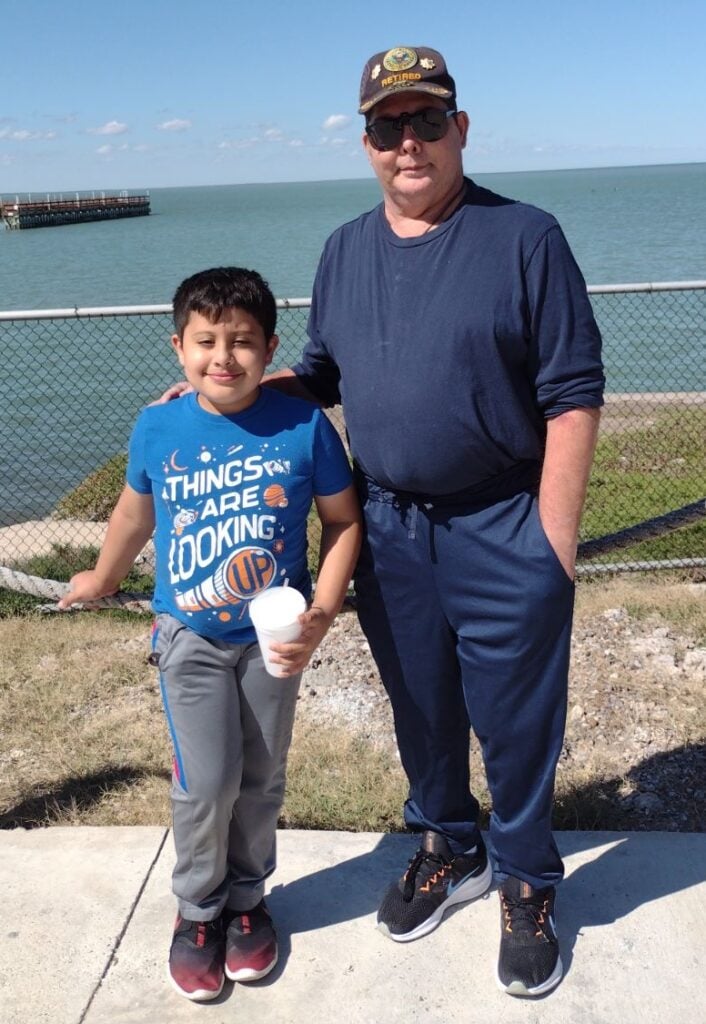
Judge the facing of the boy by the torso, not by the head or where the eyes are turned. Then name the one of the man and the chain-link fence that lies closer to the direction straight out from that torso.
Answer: the man

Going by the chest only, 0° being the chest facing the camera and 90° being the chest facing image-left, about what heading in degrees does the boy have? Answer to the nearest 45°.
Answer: approximately 0°

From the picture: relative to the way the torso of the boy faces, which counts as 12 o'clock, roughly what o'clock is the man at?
The man is roughly at 9 o'clock from the boy.
